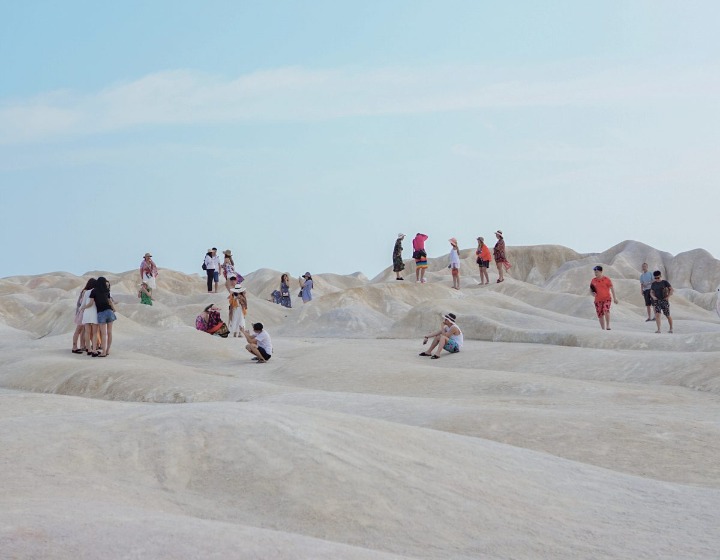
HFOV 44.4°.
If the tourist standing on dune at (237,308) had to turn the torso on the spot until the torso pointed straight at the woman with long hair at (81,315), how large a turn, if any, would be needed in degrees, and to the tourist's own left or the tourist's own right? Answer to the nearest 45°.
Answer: approximately 45° to the tourist's own right

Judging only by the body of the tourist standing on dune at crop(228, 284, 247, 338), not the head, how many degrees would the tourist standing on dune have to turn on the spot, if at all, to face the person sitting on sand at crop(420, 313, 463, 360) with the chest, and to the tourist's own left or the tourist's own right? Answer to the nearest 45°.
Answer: approximately 45° to the tourist's own left

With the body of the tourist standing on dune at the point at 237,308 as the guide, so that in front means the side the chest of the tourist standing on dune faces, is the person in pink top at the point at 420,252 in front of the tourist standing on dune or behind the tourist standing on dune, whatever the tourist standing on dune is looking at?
behind

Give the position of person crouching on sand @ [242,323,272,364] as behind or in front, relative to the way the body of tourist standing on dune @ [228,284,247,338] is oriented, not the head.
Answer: in front

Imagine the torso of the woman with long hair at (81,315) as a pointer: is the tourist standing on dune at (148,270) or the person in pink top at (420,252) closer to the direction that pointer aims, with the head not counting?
the person in pink top

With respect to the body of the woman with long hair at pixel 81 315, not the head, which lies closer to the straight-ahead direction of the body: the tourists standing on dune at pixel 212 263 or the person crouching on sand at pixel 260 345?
the person crouching on sand

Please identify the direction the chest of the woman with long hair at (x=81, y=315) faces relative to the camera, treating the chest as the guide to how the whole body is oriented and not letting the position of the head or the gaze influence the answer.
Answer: to the viewer's right

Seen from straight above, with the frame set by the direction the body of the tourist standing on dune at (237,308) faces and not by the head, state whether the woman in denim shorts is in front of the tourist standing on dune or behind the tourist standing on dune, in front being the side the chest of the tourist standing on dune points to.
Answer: in front

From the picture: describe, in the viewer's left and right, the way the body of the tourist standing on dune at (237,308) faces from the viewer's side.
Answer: facing the viewer

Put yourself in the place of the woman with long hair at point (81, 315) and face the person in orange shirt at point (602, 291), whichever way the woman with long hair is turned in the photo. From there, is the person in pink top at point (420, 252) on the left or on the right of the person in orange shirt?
left

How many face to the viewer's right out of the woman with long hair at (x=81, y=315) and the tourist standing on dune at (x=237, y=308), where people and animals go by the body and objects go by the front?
1

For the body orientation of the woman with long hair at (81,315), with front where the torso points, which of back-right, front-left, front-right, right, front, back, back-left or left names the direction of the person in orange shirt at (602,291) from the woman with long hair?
front

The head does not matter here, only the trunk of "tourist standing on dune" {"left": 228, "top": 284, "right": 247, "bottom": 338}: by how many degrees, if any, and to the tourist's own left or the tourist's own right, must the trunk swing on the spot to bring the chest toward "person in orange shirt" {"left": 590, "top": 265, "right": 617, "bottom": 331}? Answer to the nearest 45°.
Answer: approximately 90° to the tourist's own left
